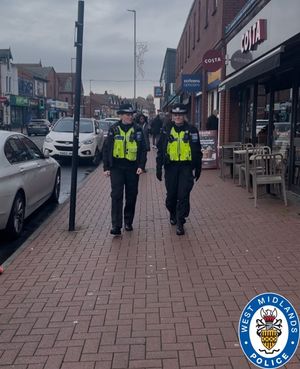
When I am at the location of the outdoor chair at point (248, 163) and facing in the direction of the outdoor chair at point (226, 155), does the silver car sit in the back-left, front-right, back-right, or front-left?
back-left

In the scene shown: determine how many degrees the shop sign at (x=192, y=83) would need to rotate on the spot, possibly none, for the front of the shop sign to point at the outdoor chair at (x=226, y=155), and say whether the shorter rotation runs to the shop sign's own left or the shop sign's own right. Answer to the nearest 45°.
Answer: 0° — it already faces it

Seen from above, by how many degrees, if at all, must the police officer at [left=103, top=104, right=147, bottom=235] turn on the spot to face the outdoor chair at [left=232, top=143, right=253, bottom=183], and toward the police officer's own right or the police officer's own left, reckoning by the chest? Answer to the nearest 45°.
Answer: approximately 135° to the police officer's own left

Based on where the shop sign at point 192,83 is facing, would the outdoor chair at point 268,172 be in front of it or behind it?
in front
